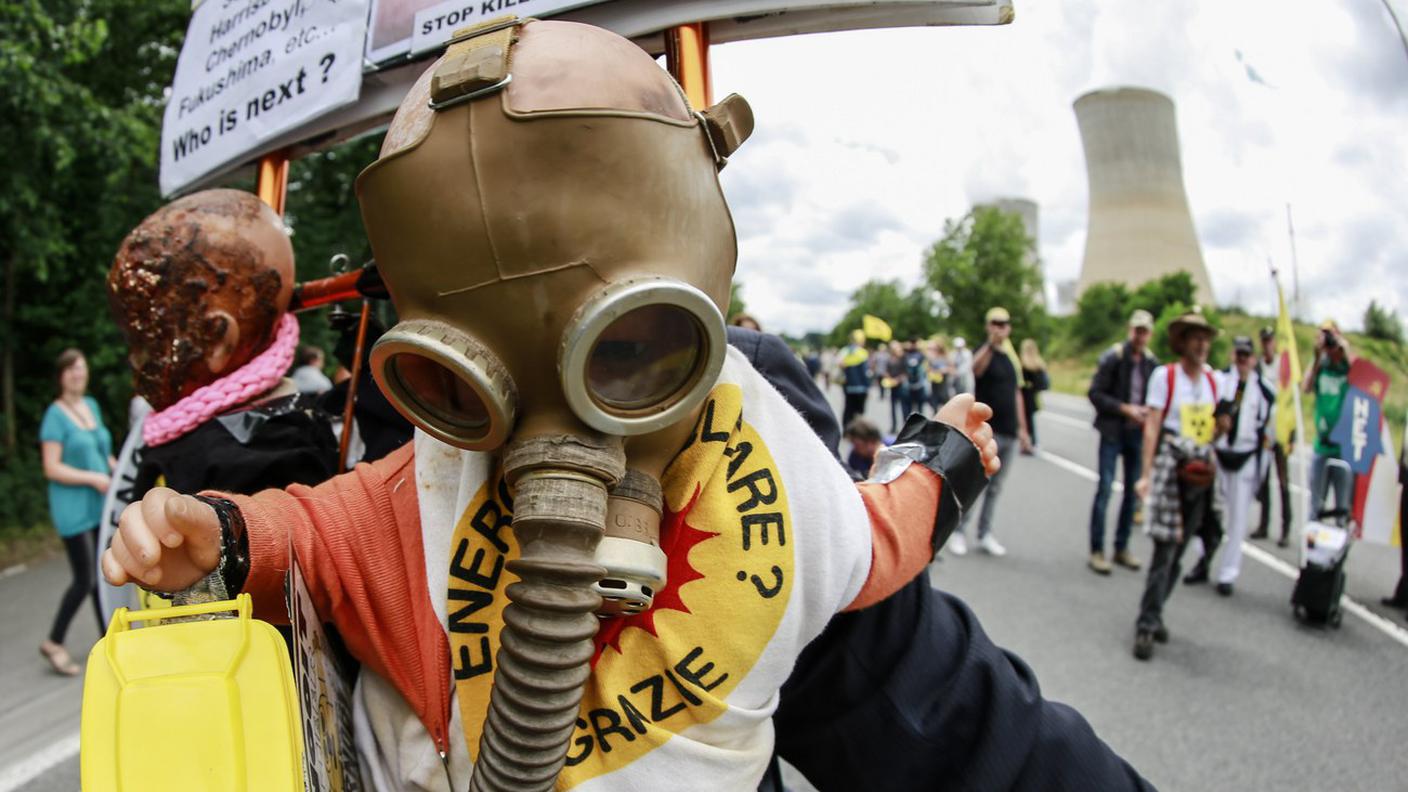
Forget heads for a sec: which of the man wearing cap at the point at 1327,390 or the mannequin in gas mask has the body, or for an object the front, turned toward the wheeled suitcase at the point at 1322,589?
the man wearing cap

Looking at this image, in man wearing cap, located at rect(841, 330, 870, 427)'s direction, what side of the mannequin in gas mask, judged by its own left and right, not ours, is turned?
back

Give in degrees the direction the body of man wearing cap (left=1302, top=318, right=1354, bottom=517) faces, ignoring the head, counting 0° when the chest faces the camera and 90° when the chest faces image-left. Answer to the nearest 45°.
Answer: approximately 0°

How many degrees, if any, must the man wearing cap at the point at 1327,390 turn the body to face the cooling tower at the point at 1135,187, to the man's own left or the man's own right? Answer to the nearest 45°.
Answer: approximately 180°

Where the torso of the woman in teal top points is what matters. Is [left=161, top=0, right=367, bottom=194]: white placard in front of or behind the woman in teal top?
in front

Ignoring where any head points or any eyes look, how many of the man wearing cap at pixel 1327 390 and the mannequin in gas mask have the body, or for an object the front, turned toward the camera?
2

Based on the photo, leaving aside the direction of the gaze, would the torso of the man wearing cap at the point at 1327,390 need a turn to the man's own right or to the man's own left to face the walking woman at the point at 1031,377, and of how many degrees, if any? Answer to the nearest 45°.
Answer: approximately 135° to the man's own right

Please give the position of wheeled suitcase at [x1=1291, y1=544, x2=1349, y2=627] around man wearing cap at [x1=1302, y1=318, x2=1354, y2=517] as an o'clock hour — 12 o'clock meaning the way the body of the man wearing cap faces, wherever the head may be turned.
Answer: The wheeled suitcase is roughly at 12 o'clock from the man wearing cap.

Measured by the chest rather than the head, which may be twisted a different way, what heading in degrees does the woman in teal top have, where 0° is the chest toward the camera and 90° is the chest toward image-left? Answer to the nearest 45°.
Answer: approximately 315°
